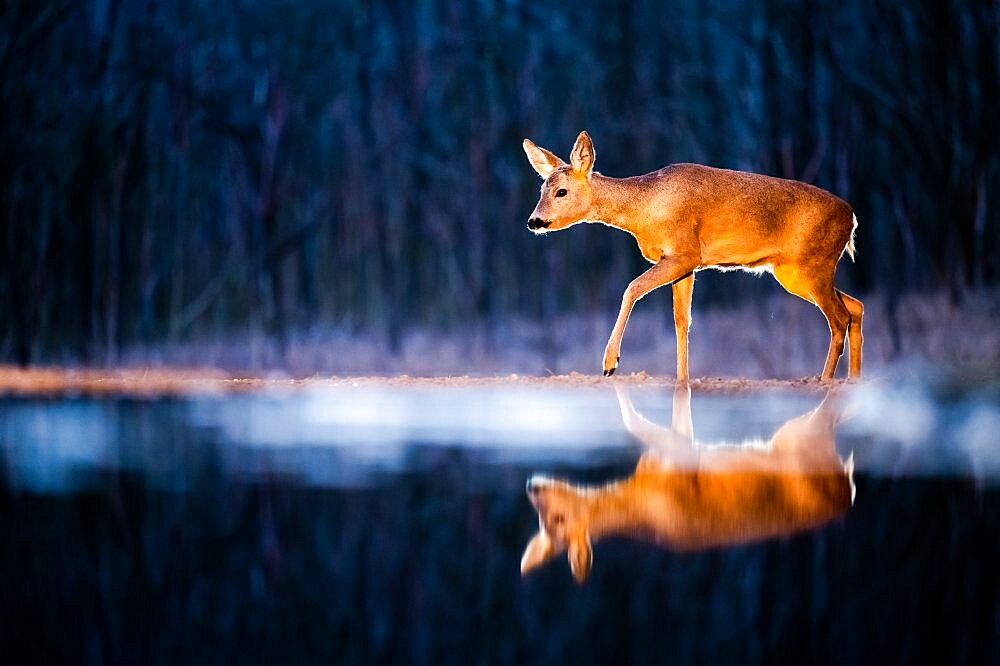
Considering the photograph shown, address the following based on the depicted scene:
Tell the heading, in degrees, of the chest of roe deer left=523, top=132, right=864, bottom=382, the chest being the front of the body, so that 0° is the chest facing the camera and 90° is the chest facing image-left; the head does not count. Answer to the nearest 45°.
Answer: approximately 90°
